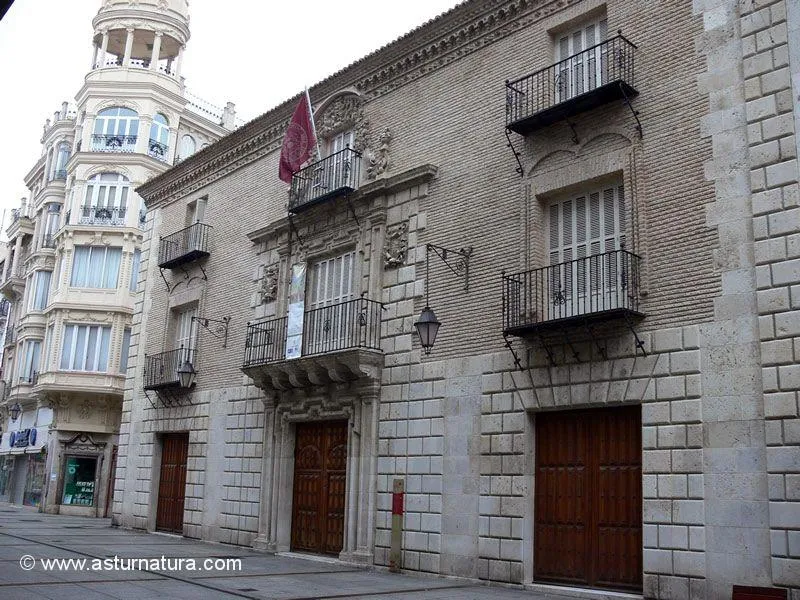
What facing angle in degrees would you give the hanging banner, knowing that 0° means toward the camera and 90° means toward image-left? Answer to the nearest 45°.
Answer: approximately 45°

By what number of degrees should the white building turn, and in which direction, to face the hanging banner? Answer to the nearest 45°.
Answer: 0° — it already faces it

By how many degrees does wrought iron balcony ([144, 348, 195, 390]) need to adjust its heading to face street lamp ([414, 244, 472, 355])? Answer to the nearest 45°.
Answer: approximately 90° to its left

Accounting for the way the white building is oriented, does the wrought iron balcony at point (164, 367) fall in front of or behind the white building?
in front

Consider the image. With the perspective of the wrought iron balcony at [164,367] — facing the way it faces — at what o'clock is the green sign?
The green sign is roughly at 4 o'clock from the wrought iron balcony.

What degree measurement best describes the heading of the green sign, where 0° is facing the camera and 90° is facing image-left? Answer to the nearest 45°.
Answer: approximately 0°

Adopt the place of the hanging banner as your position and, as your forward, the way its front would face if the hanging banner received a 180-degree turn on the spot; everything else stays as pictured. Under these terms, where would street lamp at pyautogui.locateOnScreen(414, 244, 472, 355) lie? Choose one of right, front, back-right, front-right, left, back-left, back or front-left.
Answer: right
